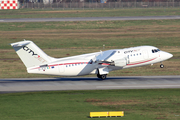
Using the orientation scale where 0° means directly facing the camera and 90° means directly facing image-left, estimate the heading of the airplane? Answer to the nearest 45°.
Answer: approximately 270°
